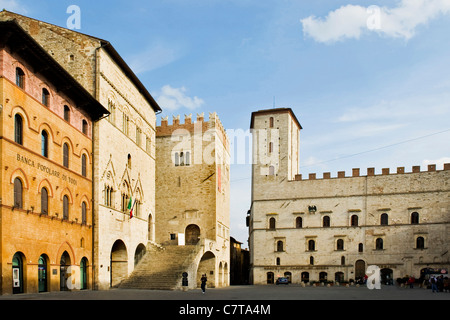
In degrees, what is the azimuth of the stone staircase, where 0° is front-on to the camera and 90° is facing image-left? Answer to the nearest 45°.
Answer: approximately 0°

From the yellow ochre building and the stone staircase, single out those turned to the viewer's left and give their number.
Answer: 0

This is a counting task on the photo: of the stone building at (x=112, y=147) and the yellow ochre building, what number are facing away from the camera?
0

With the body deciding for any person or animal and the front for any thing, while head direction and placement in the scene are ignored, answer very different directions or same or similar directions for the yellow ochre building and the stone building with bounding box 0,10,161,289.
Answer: same or similar directions

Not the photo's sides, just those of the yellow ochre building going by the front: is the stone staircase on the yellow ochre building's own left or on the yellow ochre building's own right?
on the yellow ochre building's own left
